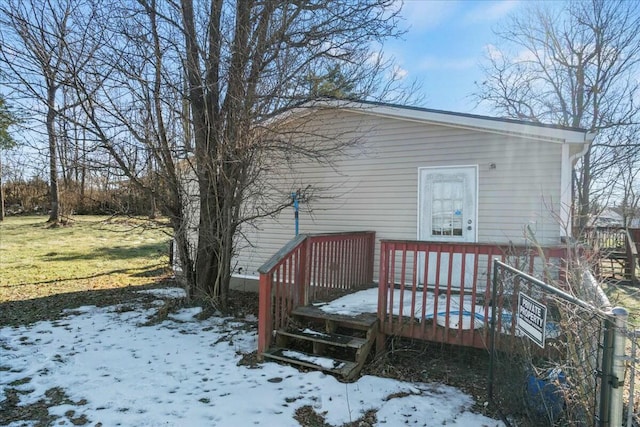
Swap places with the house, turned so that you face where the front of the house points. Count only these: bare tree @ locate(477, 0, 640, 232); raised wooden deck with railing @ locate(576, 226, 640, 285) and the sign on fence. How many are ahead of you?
1

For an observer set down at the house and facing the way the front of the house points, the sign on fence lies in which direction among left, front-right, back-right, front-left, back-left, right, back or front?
front

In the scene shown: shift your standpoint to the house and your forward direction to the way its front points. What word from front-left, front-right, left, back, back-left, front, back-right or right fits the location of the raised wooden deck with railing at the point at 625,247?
back-left

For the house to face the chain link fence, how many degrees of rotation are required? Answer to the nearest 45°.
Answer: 0° — it already faces it

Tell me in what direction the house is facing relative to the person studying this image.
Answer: facing the viewer

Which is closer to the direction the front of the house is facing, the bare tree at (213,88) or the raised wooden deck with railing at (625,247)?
the bare tree

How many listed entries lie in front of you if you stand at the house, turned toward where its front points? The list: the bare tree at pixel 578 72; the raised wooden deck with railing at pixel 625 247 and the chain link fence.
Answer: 1

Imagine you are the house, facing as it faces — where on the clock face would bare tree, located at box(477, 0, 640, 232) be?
The bare tree is roughly at 7 o'clock from the house.

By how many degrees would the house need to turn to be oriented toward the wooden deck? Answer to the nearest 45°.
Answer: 0° — it already faces it

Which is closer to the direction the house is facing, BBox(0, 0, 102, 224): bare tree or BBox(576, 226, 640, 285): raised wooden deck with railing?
the bare tree

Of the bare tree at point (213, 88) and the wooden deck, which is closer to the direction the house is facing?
the wooden deck

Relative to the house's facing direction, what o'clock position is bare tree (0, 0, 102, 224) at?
The bare tree is roughly at 4 o'clock from the house.
